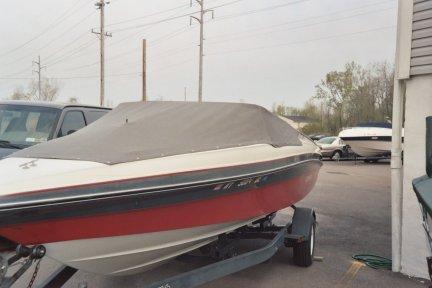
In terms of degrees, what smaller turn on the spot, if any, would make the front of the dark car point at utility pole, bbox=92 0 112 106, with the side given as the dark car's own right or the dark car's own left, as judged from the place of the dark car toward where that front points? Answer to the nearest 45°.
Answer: approximately 135° to the dark car's own right

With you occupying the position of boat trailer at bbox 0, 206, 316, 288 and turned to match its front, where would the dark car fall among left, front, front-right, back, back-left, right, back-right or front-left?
right

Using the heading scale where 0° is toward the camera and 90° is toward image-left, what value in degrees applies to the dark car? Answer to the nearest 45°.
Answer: approximately 45°

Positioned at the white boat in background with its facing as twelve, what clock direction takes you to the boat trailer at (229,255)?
The boat trailer is roughly at 9 o'clock from the white boat in background.

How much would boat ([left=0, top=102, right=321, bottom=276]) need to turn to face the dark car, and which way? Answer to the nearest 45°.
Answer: approximately 90° to its right

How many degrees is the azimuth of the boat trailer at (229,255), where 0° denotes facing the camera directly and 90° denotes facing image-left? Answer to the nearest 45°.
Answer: approximately 45°

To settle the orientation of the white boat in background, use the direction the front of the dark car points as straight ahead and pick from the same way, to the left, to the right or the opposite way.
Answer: to the right

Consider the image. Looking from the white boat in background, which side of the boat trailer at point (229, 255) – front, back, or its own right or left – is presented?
back

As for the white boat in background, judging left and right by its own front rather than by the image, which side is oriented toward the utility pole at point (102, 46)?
front

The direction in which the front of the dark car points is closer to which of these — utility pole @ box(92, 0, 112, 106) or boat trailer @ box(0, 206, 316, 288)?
the boat trailer

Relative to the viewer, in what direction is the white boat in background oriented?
to the viewer's left

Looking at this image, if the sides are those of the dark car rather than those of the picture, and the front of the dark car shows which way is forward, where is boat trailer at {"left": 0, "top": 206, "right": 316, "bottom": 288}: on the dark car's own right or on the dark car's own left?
on the dark car's own left
